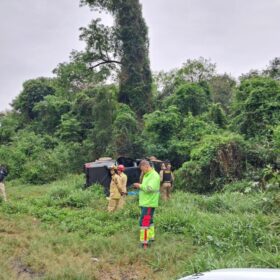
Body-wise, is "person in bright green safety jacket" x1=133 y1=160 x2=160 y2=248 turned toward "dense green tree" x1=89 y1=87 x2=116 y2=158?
no

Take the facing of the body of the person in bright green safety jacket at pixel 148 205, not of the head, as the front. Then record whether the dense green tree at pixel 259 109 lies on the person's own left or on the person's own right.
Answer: on the person's own right

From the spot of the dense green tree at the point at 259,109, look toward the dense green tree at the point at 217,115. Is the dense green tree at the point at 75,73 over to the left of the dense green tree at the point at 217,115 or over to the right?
left

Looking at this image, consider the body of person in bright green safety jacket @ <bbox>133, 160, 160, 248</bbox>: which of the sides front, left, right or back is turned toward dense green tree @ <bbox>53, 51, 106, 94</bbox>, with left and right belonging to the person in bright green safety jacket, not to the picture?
right

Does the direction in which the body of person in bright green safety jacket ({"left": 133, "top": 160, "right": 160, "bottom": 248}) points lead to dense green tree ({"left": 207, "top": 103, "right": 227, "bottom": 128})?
no

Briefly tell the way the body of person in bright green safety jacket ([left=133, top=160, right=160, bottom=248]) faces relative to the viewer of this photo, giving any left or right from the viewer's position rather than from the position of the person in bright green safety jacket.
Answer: facing to the left of the viewer

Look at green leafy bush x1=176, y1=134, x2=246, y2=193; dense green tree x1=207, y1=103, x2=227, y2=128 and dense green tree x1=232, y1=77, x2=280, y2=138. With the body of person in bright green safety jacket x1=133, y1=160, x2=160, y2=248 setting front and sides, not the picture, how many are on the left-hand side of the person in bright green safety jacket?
0

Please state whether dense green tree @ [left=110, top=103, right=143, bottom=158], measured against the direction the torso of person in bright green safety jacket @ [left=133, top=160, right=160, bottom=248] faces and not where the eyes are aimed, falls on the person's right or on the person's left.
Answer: on the person's right

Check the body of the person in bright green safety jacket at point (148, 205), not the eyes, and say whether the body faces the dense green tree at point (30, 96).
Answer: no
